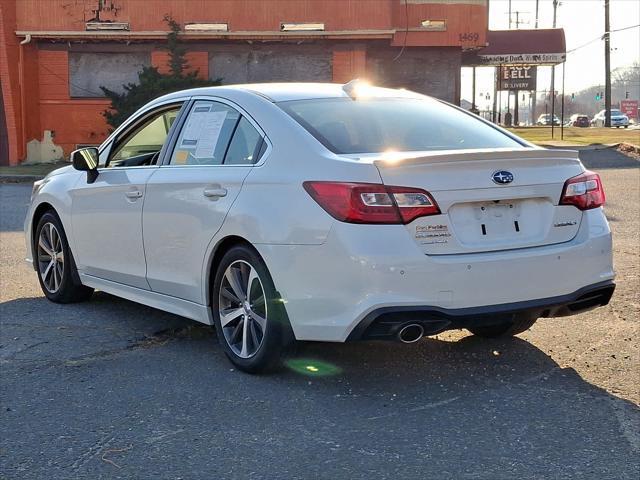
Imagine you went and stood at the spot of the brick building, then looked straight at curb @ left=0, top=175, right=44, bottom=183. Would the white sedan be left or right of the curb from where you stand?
left

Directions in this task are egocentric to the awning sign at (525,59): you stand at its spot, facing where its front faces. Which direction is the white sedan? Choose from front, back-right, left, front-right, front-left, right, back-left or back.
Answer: front

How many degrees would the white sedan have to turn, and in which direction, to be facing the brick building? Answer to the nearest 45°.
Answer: approximately 45° to its right

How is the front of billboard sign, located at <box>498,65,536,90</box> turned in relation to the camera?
facing the viewer

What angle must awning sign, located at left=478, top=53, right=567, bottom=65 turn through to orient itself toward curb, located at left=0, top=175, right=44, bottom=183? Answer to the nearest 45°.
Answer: approximately 45° to its right

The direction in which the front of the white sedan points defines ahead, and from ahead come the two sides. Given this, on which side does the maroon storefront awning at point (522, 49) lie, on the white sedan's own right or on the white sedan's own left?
on the white sedan's own right

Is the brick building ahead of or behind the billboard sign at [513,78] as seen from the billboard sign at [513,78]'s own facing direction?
ahead

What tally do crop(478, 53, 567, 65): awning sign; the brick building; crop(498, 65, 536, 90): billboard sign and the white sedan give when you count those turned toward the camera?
3
